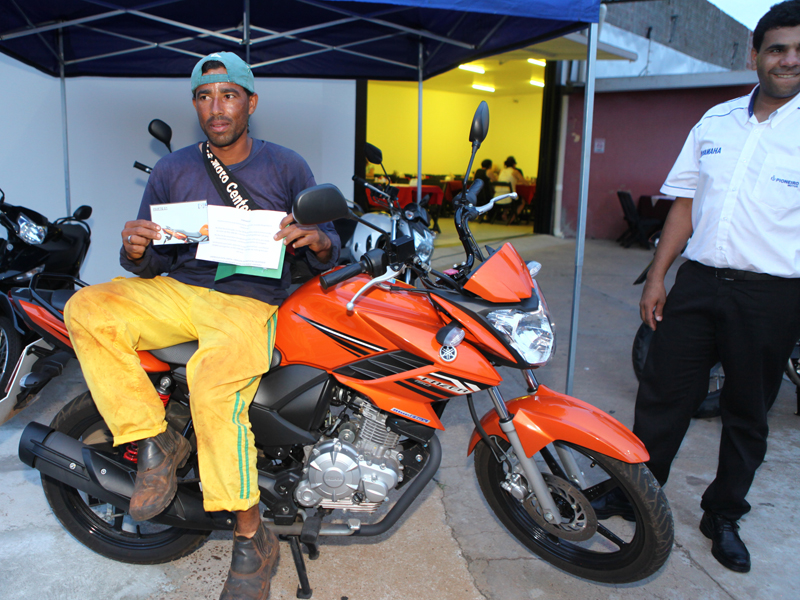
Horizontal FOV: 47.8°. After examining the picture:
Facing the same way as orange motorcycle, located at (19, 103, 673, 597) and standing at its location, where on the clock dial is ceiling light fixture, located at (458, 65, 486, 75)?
The ceiling light fixture is roughly at 8 o'clock from the orange motorcycle.

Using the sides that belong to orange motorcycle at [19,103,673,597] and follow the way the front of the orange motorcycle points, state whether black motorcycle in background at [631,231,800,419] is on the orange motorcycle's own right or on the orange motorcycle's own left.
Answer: on the orange motorcycle's own left

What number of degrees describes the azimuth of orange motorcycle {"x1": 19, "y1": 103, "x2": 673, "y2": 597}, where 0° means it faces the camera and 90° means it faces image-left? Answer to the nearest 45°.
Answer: approximately 315°

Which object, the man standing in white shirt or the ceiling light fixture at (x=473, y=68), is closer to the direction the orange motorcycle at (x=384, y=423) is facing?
the man standing in white shirt

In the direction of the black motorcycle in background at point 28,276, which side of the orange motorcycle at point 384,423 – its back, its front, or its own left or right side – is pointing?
back
